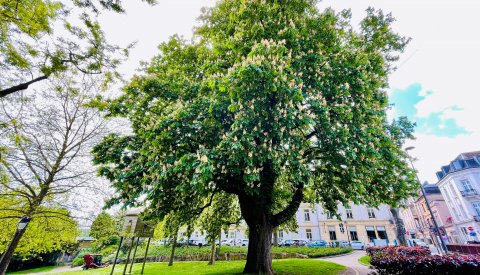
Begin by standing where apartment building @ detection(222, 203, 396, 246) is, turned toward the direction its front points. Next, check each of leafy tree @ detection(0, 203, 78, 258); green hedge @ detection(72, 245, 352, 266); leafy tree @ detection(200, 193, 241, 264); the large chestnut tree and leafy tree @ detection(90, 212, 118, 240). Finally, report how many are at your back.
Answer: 0

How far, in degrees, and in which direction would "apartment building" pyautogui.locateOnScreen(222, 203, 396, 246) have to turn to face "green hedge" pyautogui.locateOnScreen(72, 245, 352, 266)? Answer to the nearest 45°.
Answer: approximately 45° to its right

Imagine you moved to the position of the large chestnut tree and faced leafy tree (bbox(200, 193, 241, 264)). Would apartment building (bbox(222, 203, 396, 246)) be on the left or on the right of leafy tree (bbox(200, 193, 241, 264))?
right

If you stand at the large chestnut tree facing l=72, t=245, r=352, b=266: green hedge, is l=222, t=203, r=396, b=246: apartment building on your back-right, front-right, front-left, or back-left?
front-right

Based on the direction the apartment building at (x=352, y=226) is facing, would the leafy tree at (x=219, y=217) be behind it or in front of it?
in front

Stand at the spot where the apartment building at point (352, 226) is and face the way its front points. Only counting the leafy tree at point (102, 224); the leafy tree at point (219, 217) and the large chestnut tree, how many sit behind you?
0

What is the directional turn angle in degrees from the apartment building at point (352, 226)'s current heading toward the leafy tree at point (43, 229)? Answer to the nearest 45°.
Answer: approximately 45° to its right

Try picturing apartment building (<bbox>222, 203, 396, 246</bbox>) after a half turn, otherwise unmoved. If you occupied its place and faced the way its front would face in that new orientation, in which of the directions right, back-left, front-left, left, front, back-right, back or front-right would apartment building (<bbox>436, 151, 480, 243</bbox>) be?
right

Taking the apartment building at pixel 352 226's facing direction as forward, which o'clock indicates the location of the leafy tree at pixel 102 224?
The leafy tree is roughly at 1 o'clock from the apartment building.

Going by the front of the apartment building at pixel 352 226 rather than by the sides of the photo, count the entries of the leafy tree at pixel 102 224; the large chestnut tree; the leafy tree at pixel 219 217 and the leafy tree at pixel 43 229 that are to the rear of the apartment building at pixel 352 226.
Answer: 0

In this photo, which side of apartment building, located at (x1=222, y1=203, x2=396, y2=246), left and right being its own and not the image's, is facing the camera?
front

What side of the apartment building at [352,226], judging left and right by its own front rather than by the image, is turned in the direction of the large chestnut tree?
front

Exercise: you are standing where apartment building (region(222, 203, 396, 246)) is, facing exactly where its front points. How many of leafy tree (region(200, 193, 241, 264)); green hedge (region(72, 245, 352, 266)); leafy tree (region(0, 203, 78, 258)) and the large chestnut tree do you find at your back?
0
